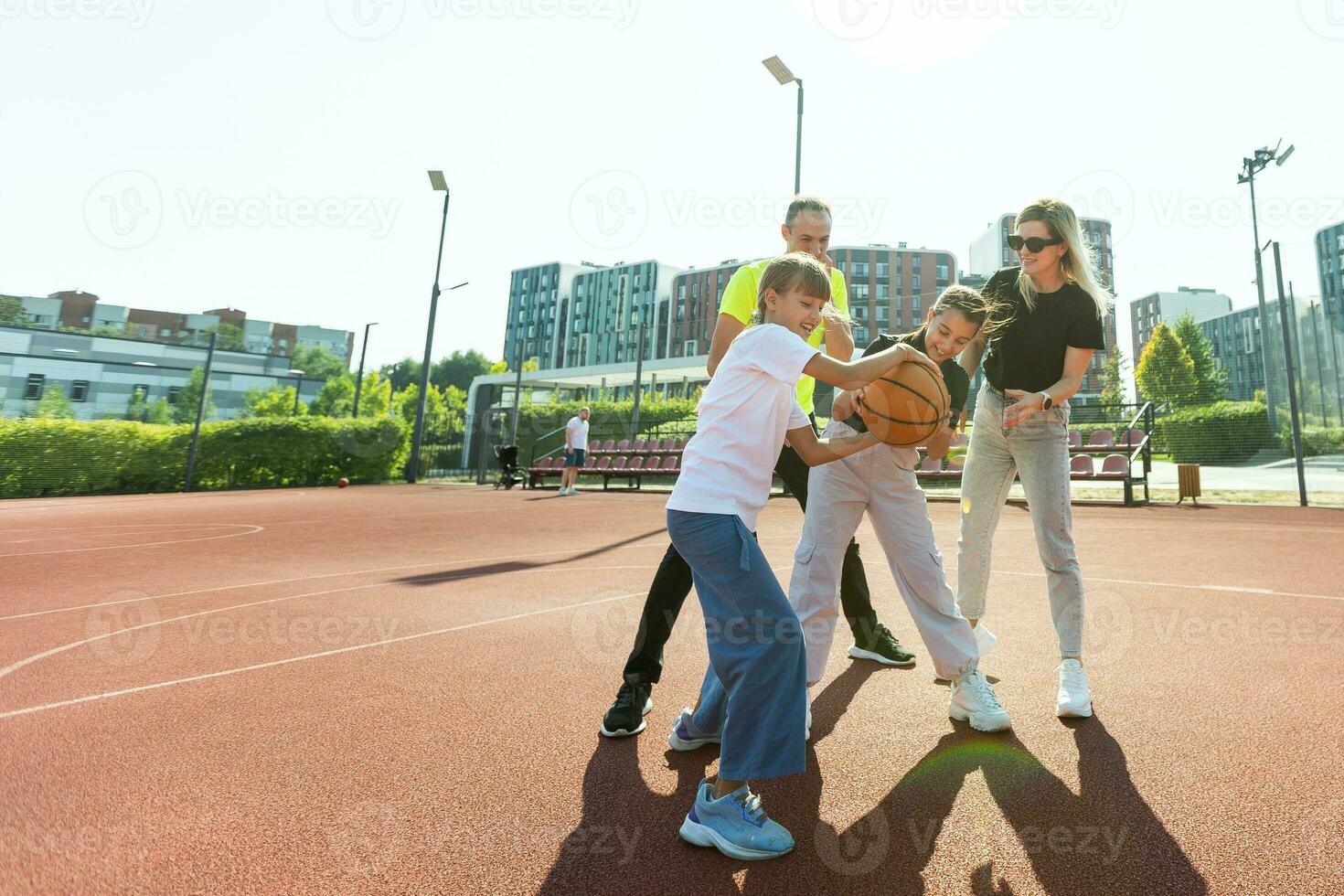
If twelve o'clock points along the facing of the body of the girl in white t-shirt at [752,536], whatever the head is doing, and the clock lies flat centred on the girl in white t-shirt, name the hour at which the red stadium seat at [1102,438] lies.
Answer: The red stadium seat is roughly at 10 o'clock from the girl in white t-shirt.

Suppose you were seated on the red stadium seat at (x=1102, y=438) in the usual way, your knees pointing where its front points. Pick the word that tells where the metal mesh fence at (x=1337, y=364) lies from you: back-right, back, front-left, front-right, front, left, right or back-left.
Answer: back-left

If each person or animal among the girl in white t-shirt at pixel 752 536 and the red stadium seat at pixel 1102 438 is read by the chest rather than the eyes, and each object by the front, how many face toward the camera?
1

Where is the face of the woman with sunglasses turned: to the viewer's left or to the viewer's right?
to the viewer's left

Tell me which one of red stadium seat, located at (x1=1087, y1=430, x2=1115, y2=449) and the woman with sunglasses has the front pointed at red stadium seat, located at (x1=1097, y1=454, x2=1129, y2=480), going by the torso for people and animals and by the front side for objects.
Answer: red stadium seat, located at (x1=1087, y1=430, x2=1115, y2=449)

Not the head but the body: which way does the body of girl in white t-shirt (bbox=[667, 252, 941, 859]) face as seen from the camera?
to the viewer's right

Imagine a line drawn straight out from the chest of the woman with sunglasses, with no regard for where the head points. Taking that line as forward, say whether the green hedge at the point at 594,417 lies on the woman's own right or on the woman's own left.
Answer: on the woman's own right

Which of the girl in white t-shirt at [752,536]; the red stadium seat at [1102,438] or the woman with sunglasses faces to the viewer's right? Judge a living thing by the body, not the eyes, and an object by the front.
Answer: the girl in white t-shirt

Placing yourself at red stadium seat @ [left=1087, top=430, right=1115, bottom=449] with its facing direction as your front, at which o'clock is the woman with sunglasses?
The woman with sunglasses is roughly at 12 o'clock from the red stadium seat.
